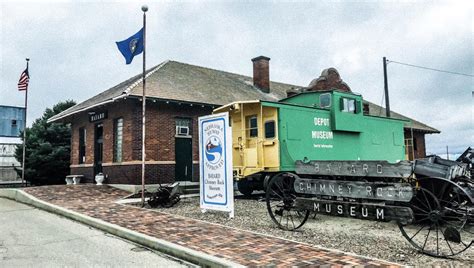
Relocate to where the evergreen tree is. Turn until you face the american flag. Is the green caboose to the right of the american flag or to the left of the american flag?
left

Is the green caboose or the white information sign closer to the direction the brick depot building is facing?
the white information sign

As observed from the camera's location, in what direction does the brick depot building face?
facing the viewer and to the left of the viewer

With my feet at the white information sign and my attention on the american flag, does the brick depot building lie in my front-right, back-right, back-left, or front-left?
front-right

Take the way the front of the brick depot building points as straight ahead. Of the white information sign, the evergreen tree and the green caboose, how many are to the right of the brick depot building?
1

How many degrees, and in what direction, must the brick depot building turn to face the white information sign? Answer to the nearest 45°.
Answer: approximately 90° to its left

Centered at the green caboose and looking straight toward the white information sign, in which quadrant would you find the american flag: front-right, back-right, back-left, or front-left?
front-right

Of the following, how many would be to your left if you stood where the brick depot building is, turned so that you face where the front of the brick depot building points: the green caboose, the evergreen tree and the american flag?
1

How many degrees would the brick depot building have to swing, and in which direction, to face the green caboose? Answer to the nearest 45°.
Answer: approximately 90° to its left

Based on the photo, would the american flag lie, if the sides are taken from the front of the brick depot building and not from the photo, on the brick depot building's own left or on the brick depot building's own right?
on the brick depot building's own right

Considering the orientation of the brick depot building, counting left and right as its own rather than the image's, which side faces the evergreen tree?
right
